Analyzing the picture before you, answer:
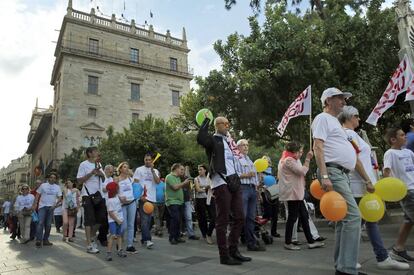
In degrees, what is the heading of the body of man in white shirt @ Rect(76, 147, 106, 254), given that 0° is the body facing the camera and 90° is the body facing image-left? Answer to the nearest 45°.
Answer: approximately 315°

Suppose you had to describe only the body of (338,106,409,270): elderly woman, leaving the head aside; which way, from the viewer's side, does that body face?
to the viewer's right

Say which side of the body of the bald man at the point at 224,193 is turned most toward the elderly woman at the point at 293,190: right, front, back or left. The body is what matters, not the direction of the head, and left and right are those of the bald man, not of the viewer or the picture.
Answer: left

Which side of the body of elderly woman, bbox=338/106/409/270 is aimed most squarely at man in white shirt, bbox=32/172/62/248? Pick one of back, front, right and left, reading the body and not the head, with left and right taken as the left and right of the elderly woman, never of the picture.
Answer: back
